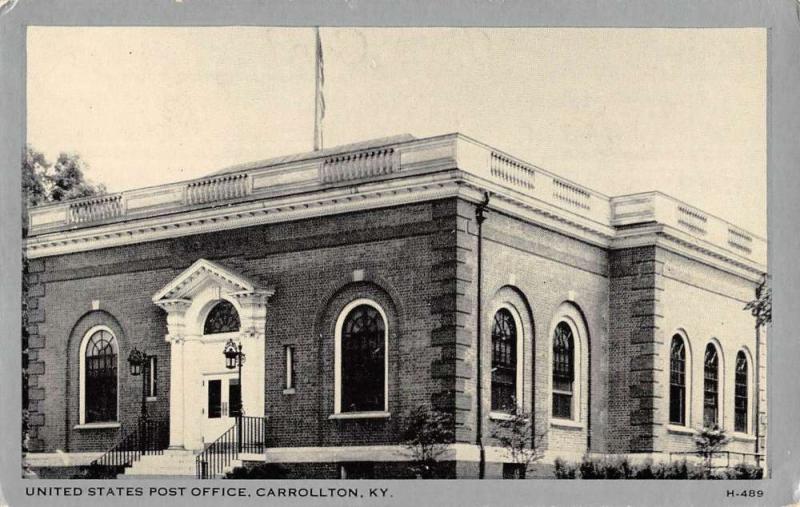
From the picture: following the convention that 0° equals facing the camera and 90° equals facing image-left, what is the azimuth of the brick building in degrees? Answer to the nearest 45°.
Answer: approximately 45°

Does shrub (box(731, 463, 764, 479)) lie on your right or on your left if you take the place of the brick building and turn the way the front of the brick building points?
on your left

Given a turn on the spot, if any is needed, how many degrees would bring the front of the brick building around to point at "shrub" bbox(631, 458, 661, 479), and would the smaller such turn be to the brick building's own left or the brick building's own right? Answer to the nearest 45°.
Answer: approximately 135° to the brick building's own left

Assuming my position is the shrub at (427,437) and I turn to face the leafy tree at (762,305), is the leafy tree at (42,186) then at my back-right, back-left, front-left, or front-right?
back-left

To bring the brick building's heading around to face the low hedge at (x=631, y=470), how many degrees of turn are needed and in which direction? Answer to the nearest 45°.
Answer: approximately 135° to its left

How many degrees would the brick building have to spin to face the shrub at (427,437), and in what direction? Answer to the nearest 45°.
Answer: approximately 45° to its left
